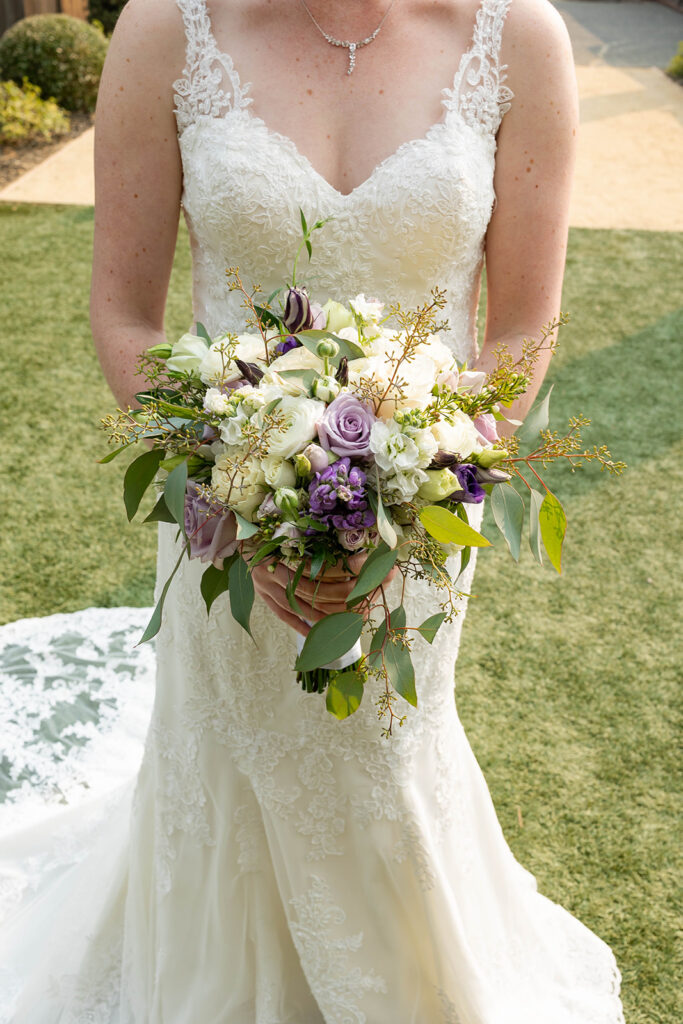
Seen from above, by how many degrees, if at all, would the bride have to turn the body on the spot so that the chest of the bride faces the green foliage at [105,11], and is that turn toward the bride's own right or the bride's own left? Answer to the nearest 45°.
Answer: approximately 180°

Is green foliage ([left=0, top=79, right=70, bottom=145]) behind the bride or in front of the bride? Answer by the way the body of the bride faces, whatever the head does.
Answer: behind

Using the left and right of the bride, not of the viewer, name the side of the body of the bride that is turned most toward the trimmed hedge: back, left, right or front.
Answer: back

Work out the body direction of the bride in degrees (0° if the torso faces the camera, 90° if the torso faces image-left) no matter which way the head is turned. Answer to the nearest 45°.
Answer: approximately 0°

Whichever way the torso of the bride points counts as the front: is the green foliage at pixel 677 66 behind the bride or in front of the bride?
behind
